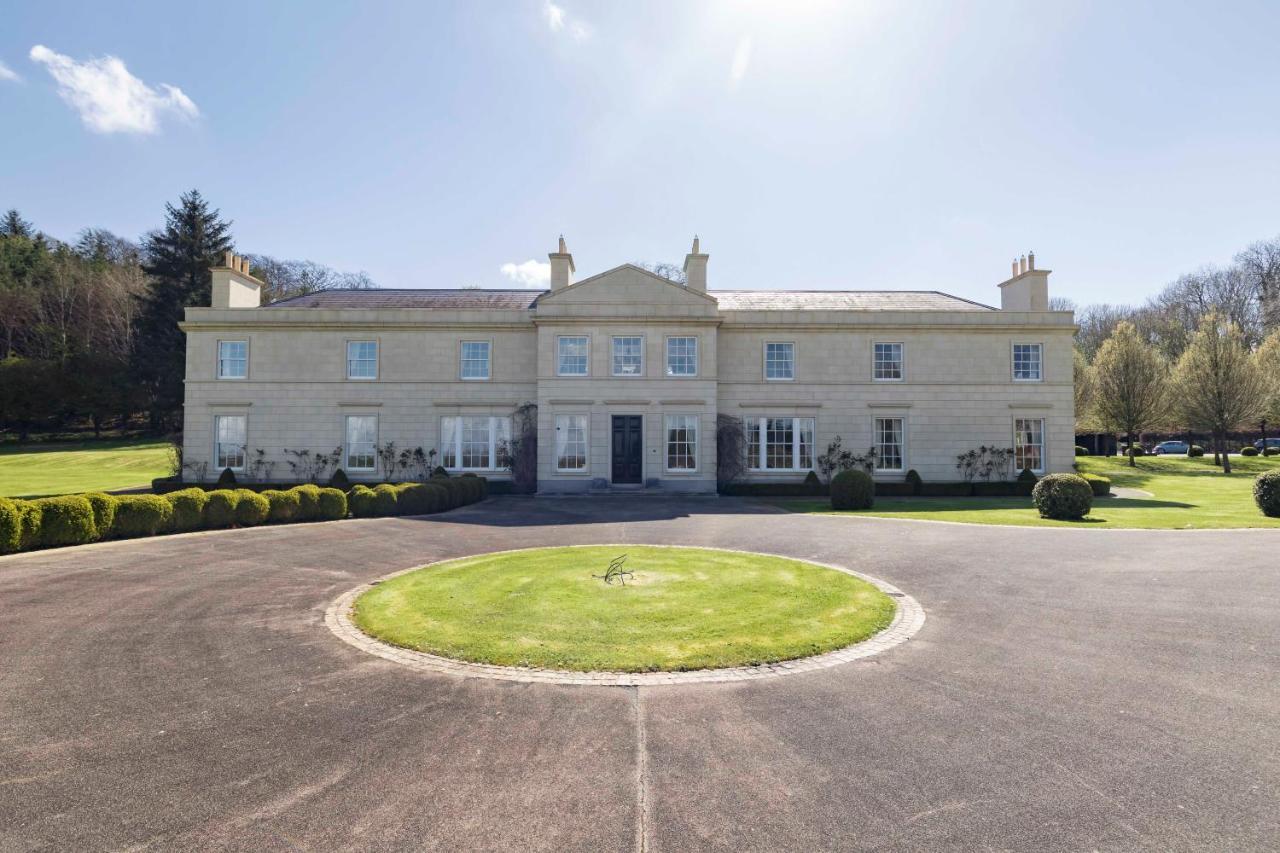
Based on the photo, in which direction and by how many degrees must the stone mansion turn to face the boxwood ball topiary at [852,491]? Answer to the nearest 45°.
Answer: approximately 45° to its left

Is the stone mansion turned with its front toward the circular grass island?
yes

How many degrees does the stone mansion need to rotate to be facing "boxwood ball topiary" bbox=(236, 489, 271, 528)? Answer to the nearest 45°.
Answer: approximately 45° to its right

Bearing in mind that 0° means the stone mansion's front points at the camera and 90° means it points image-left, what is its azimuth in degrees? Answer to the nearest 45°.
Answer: approximately 0°

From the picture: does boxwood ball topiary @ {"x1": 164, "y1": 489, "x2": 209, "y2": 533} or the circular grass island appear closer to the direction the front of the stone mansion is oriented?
the circular grass island

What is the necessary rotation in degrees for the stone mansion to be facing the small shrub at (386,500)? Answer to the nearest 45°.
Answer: approximately 45° to its right
